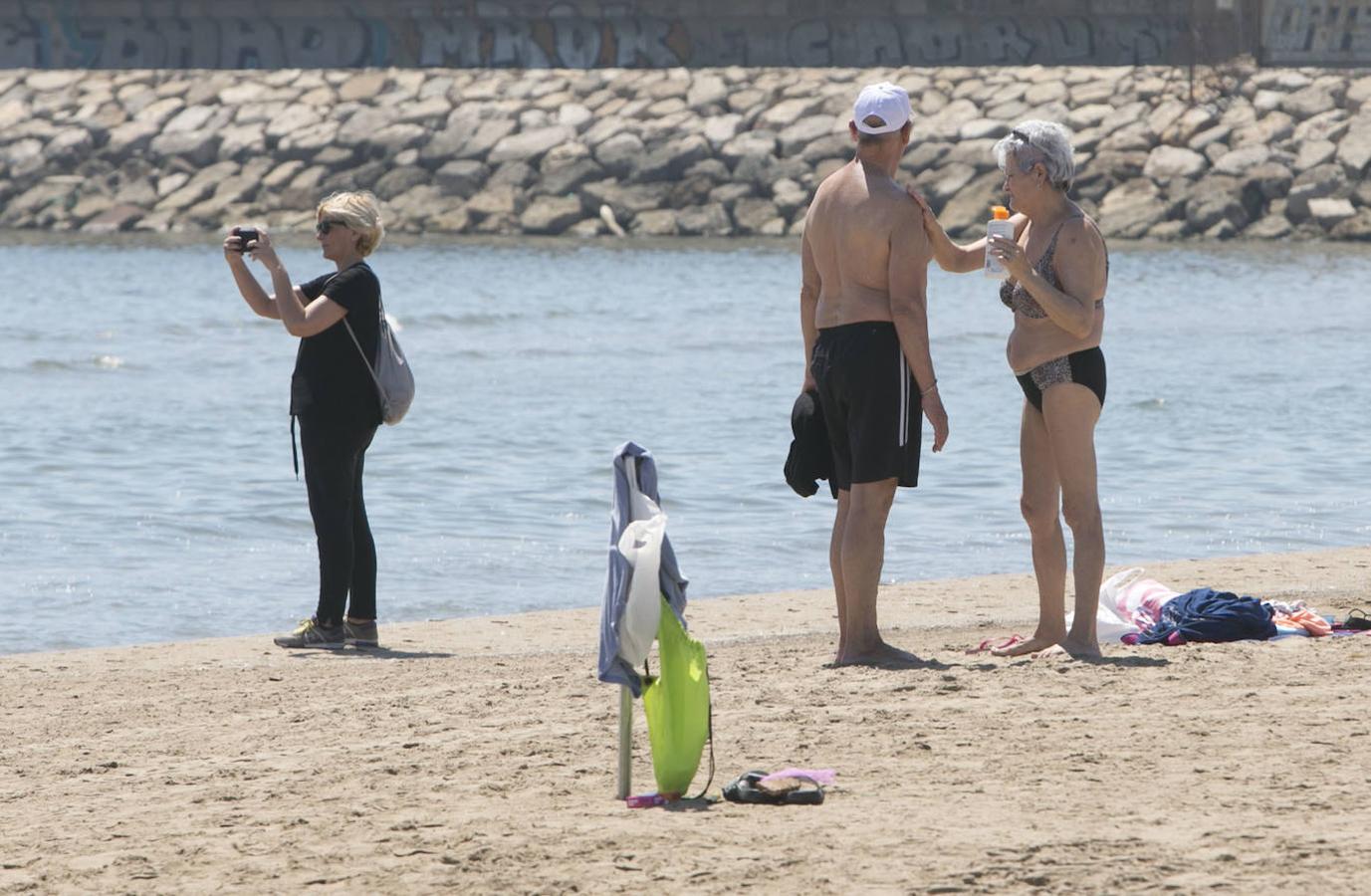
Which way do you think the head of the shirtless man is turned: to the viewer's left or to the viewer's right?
to the viewer's right

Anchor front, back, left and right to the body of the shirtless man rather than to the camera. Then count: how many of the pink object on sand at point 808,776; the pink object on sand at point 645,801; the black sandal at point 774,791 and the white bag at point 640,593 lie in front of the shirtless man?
0

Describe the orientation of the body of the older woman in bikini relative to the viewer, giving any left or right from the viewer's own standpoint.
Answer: facing the viewer and to the left of the viewer

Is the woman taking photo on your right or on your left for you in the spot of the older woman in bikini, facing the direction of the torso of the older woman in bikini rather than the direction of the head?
on your right

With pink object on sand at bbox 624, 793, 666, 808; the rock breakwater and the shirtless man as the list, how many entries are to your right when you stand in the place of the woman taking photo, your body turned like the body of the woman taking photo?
1

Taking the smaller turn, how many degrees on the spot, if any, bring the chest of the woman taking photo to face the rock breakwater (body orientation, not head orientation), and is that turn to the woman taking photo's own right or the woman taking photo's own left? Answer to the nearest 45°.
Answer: approximately 90° to the woman taking photo's own right

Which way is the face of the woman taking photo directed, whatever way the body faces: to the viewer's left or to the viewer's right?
to the viewer's left

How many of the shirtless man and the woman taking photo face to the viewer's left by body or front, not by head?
1

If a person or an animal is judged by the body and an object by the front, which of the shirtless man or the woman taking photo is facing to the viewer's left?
the woman taking photo

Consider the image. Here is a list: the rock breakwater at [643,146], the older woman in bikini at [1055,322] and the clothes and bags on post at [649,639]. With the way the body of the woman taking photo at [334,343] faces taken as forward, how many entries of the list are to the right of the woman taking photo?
1

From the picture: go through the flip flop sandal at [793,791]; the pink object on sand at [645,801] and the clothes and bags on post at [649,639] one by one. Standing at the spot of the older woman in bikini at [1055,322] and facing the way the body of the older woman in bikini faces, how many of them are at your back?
0

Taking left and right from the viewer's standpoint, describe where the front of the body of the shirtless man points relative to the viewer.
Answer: facing away from the viewer and to the right of the viewer

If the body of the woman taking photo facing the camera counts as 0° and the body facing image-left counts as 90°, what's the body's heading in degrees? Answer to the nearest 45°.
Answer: approximately 90°

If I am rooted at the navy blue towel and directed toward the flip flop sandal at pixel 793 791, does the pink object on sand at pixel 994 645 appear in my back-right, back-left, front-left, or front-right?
front-right
